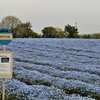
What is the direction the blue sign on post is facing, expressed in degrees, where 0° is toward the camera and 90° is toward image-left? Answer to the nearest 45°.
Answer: approximately 0°

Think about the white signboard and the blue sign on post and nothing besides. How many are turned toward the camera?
2

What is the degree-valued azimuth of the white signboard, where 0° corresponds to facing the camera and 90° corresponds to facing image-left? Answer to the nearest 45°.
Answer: approximately 0°
